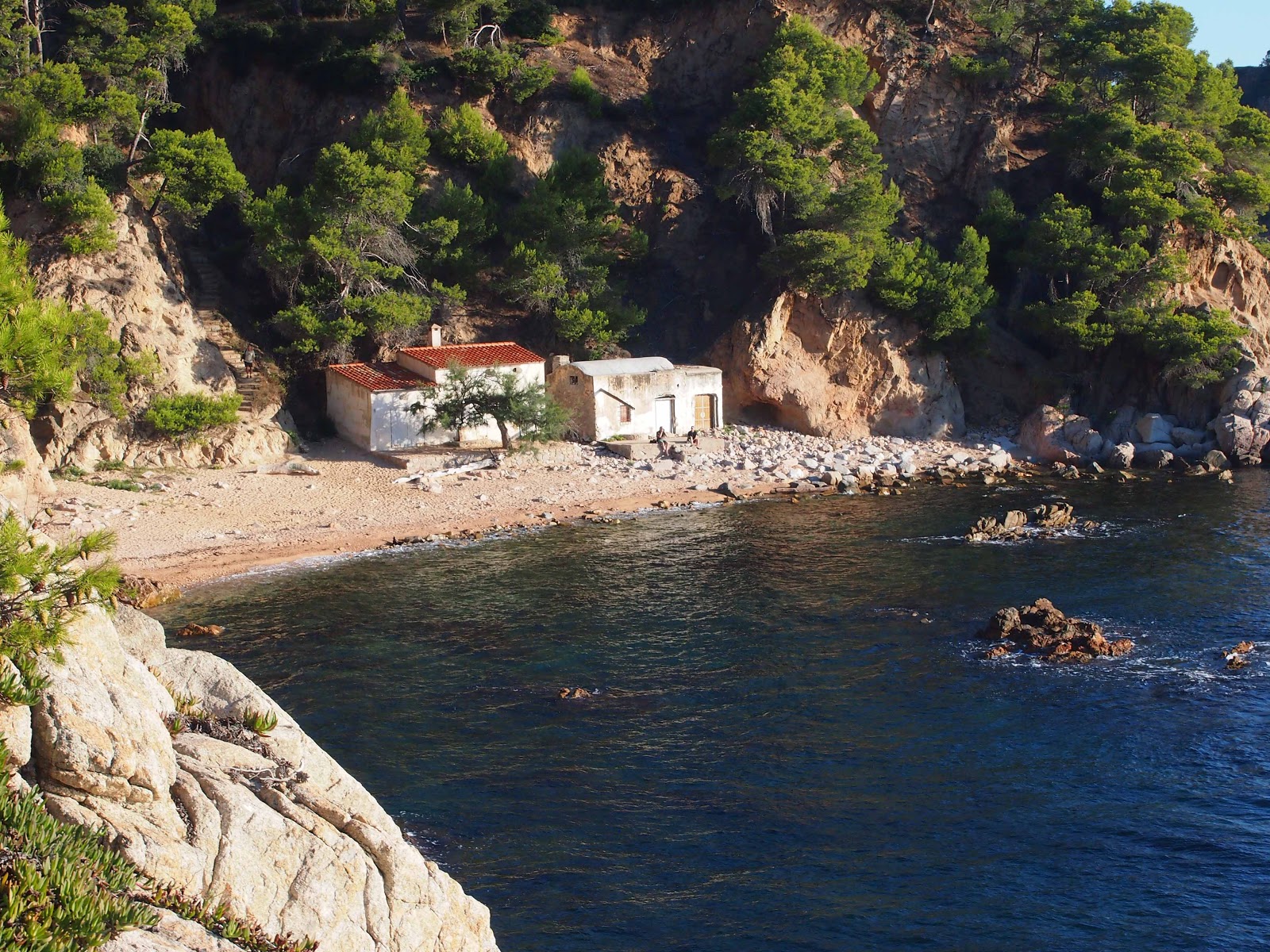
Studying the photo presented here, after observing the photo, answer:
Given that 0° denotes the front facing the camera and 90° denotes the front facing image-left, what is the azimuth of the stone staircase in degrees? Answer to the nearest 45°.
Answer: approximately 0°

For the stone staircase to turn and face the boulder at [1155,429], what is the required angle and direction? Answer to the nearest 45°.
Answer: approximately 90° to its left

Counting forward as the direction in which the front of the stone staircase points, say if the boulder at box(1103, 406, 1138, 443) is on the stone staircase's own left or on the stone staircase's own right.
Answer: on the stone staircase's own left

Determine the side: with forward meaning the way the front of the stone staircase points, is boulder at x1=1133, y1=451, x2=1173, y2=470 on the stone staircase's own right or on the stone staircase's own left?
on the stone staircase's own left

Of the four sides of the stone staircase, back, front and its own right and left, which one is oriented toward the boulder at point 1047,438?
left

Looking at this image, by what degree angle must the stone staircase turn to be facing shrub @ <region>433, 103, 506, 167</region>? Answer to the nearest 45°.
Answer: approximately 135° to its left

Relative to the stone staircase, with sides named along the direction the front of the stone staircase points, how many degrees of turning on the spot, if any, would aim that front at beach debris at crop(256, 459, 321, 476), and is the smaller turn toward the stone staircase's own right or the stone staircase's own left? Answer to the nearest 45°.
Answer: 0° — it already faces it

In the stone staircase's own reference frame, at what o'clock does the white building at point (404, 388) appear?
The white building is roughly at 10 o'clock from the stone staircase.

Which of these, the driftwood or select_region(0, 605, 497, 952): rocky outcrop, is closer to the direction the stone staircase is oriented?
the rocky outcrop

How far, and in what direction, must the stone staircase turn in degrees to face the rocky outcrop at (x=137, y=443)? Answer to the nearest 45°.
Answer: approximately 45° to its right

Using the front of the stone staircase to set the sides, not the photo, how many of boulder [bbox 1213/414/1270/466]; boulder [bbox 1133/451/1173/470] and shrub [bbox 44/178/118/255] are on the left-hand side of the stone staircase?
2
